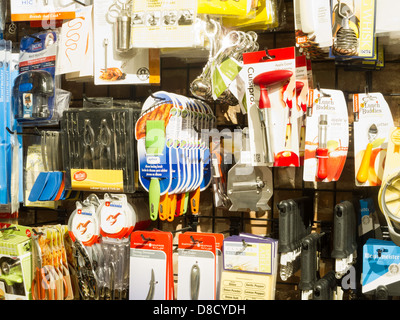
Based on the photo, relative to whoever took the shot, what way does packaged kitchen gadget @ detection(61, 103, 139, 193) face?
facing the viewer

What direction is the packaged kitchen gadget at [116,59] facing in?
toward the camera

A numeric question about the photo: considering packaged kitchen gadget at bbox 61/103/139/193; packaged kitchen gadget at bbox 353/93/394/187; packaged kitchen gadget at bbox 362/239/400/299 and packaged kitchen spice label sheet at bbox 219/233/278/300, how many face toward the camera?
4

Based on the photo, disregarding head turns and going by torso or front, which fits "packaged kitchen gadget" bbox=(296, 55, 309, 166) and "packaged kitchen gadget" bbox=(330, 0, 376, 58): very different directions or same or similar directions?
same or similar directions

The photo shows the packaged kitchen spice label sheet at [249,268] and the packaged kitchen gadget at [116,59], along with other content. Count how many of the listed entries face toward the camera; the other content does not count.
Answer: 2

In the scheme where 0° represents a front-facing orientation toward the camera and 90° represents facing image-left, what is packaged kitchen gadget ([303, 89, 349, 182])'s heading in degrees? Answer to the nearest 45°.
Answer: approximately 0°

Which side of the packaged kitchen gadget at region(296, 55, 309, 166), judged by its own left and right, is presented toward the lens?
front

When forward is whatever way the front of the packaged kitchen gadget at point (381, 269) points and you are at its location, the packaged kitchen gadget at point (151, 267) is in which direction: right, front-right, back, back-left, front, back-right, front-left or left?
right

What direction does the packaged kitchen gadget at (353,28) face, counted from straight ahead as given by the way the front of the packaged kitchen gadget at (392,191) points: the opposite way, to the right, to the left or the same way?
the same way
